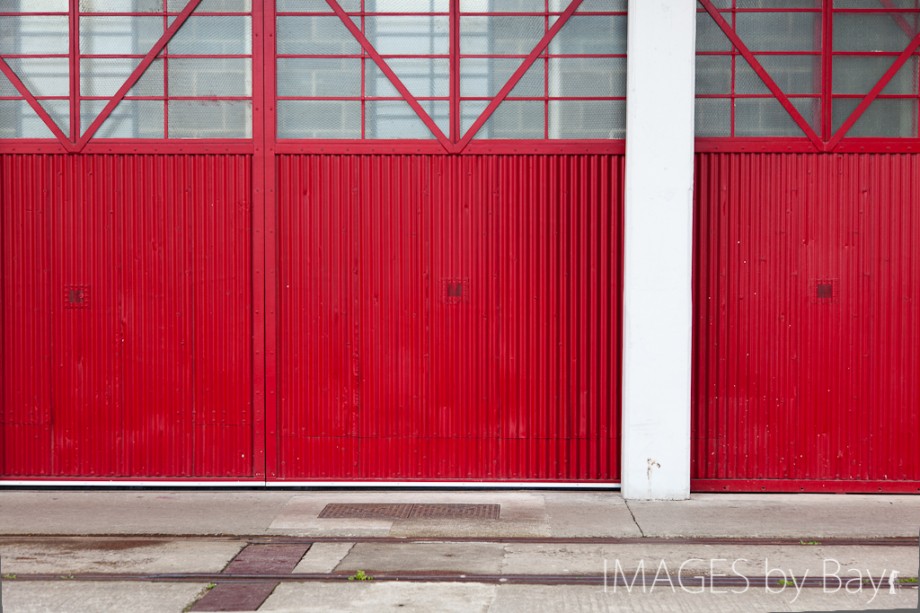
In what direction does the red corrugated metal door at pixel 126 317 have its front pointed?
toward the camera

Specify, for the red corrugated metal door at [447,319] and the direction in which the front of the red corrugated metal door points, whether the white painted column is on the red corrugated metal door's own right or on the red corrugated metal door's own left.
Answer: on the red corrugated metal door's own left

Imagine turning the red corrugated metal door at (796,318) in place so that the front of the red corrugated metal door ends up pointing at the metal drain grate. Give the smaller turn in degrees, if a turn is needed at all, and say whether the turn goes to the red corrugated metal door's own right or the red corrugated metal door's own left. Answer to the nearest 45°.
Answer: approximately 45° to the red corrugated metal door's own right

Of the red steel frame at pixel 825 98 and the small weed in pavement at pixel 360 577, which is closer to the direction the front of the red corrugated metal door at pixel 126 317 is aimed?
the small weed in pavement

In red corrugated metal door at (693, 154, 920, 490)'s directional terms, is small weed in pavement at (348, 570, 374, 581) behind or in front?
in front

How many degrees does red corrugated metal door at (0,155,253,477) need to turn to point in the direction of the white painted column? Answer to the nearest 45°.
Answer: approximately 45° to its left

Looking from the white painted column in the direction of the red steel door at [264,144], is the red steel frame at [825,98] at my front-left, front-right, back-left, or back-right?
back-right

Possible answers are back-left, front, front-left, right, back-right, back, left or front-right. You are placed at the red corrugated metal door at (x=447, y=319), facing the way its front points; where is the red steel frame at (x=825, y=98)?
left

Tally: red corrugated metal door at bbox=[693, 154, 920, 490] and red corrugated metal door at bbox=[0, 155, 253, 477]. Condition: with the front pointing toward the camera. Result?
2
